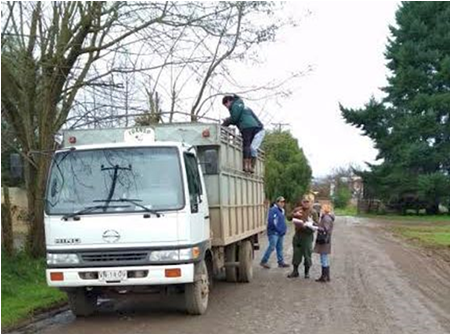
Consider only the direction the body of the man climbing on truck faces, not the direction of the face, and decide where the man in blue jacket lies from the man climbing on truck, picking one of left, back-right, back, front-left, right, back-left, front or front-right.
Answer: right
